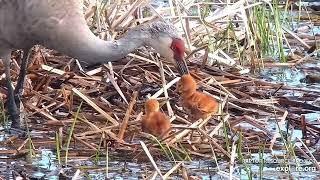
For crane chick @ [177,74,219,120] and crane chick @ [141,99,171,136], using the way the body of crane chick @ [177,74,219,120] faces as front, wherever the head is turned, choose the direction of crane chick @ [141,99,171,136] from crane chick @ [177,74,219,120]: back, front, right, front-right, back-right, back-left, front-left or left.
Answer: front-left

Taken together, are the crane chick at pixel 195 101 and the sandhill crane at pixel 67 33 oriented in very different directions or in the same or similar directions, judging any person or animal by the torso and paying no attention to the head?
very different directions

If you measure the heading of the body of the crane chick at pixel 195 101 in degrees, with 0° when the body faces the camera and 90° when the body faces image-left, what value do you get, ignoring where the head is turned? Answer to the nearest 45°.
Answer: approximately 90°

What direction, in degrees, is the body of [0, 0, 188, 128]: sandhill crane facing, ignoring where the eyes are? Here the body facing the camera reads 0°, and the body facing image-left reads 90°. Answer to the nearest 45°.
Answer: approximately 270°

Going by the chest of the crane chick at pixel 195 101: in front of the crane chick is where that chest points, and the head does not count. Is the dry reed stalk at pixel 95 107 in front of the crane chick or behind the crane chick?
in front
